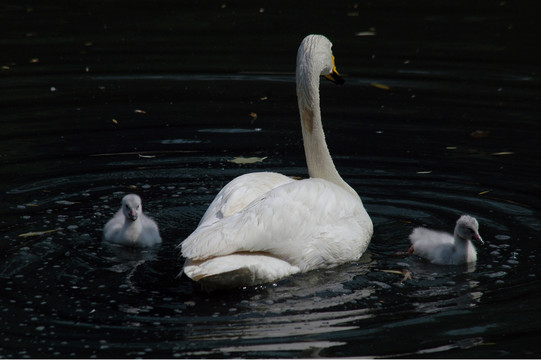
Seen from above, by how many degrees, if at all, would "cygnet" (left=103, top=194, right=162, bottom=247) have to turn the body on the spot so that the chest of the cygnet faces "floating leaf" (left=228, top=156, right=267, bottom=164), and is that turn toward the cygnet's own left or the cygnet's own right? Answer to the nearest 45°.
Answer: approximately 135° to the cygnet's own left

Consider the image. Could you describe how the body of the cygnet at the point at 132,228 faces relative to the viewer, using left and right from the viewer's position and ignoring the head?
facing the viewer

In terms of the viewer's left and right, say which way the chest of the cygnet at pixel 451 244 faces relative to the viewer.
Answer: facing to the right of the viewer

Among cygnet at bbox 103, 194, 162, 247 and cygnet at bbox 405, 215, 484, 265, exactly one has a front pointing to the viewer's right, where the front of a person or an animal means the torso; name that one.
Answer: cygnet at bbox 405, 215, 484, 265

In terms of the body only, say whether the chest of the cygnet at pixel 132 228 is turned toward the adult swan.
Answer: no

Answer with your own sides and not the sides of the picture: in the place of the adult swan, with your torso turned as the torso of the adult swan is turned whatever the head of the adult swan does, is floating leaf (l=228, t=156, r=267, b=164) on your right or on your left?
on your left

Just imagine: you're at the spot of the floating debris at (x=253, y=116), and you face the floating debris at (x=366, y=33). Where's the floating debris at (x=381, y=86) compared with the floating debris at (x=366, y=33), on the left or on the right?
right

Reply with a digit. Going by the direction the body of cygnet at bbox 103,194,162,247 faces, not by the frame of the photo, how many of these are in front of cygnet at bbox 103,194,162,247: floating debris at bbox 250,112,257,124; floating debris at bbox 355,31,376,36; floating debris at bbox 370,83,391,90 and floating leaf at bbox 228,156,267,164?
0

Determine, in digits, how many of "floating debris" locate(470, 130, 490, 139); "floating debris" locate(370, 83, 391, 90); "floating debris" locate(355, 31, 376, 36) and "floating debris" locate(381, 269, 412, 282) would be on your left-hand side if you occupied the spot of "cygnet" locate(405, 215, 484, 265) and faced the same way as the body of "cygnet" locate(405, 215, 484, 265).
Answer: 3

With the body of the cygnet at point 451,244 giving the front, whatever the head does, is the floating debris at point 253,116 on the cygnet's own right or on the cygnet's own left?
on the cygnet's own left

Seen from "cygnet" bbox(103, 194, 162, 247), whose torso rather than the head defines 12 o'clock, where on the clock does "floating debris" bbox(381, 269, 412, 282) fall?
The floating debris is roughly at 10 o'clock from the cygnet.

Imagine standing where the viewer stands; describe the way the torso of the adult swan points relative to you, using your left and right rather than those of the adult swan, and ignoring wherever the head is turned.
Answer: facing away from the viewer and to the right of the viewer

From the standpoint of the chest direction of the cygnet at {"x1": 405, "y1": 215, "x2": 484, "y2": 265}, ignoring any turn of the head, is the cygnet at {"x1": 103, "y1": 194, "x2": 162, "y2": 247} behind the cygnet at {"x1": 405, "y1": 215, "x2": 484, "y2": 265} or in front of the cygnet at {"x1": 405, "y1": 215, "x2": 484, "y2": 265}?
behind

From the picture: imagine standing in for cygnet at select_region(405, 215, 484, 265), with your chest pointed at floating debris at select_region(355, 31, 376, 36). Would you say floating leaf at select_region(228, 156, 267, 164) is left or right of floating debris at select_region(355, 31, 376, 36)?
left

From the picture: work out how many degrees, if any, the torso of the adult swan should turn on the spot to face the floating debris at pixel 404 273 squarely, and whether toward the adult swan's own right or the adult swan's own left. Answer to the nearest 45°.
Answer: approximately 45° to the adult swan's own right

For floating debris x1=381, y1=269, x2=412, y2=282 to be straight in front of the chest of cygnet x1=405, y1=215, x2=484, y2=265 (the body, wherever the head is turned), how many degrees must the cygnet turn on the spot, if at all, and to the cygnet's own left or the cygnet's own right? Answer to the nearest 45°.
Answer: approximately 135° to the cygnet's own right

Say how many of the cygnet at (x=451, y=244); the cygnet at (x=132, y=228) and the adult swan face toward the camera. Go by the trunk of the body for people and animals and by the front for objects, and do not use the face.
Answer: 1
